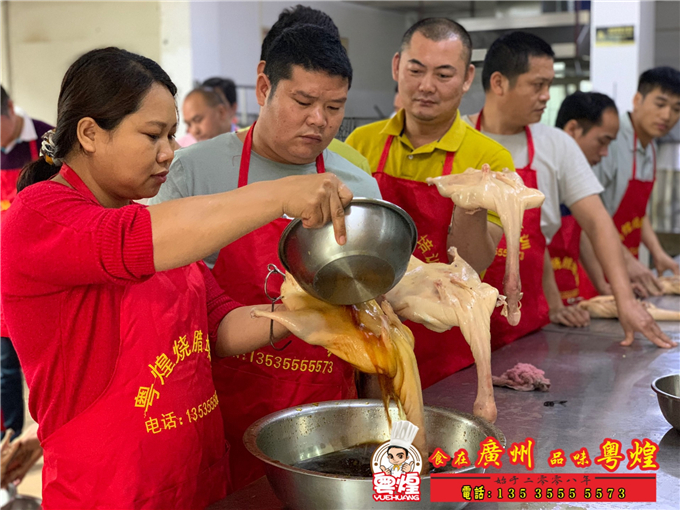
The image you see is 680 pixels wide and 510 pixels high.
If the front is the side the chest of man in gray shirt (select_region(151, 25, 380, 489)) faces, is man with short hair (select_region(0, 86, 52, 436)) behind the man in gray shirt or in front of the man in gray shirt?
behind

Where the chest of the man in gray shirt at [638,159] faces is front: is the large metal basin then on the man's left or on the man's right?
on the man's right

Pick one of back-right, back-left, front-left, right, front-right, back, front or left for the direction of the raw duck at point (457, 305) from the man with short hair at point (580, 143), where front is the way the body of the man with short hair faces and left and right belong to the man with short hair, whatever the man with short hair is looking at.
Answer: front-right

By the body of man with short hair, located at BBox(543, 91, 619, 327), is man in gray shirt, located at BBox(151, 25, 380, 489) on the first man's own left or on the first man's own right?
on the first man's own right
